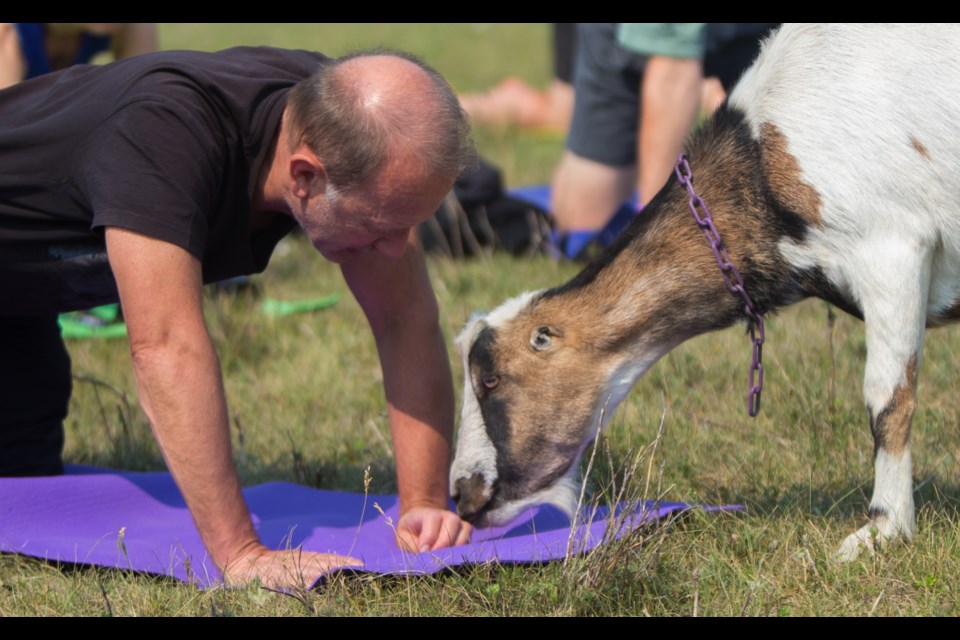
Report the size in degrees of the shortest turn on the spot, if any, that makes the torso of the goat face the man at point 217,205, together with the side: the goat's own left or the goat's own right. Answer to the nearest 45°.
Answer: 0° — it already faces them

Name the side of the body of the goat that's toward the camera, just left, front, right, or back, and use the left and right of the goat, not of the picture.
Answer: left

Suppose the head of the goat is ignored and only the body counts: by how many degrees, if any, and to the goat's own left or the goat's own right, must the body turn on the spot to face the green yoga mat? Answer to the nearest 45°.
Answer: approximately 45° to the goat's own right

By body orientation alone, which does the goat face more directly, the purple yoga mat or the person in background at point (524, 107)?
the purple yoga mat

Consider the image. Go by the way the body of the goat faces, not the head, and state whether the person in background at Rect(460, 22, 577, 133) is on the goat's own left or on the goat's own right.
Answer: on the goat's own right

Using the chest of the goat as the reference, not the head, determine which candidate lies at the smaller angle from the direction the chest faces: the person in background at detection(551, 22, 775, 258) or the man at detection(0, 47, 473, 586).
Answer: the man

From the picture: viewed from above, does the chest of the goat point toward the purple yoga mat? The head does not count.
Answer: yes

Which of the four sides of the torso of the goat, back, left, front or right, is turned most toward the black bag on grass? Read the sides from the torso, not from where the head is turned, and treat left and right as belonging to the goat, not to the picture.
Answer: right
